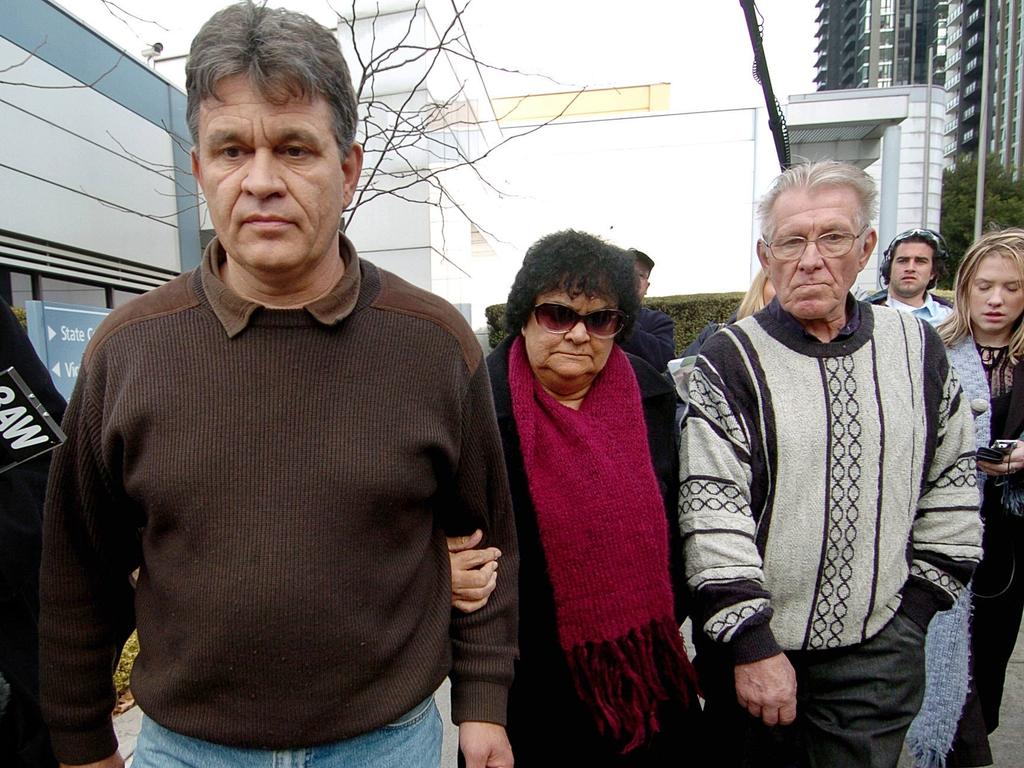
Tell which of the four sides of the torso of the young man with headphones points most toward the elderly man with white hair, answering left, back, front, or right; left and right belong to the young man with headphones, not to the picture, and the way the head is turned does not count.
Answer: front

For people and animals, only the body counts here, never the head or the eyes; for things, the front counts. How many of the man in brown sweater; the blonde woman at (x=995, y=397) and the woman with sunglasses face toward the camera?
3

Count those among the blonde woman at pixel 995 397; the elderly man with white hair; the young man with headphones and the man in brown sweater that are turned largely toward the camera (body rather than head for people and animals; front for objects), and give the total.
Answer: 4

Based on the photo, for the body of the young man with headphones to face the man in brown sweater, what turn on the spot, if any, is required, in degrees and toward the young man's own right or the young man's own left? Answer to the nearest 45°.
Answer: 0° — they already face them

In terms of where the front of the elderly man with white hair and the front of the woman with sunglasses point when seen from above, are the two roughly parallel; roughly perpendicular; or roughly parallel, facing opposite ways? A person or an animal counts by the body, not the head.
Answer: roughly parallel

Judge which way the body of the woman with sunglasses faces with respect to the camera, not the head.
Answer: toward the camera

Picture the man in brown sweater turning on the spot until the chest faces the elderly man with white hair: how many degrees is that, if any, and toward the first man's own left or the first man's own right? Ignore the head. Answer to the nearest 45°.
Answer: approximately 90° to the first man's own left

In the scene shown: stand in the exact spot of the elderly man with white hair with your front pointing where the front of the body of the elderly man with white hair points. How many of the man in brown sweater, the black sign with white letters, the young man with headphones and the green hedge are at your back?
2

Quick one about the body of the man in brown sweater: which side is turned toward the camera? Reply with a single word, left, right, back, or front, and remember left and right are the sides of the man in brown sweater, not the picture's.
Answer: front

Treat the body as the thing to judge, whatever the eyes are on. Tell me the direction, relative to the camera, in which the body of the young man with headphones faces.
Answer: toward the camera

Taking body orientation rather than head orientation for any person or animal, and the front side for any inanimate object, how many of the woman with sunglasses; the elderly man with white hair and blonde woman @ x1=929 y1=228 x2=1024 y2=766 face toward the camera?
3
